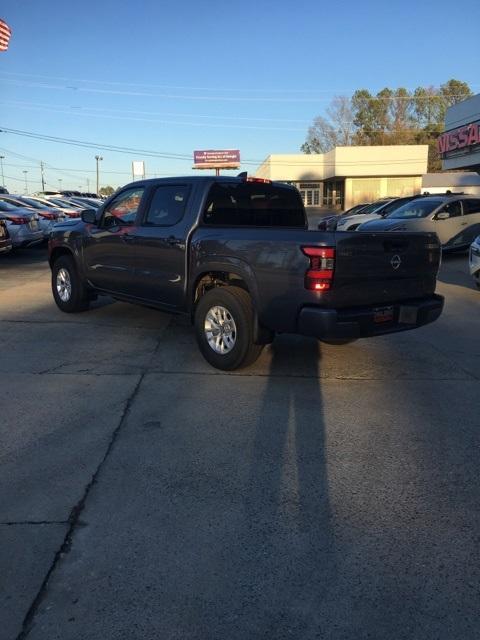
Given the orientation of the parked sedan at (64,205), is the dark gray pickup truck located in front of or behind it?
behind

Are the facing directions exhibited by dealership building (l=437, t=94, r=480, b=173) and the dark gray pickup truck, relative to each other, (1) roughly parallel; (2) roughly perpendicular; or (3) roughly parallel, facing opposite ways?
roughly perpendicular

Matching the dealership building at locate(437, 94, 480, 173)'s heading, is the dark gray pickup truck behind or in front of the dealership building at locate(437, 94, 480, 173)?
in front

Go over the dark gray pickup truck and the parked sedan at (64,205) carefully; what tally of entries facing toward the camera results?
0

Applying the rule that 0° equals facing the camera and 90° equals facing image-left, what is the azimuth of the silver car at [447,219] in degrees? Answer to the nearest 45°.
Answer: approximately 45°

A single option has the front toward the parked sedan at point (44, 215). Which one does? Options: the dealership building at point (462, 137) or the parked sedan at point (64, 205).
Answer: the dealership building

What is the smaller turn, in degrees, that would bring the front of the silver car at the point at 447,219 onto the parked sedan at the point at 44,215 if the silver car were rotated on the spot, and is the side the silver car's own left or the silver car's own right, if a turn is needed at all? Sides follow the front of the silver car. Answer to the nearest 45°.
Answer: approximately 45° to the silver car's own right

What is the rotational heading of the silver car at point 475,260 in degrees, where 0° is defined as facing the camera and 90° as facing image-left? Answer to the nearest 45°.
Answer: approximately 45°

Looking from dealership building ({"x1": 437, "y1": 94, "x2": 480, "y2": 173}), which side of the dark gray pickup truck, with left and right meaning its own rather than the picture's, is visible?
right

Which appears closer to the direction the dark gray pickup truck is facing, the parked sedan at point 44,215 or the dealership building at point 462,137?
the parked sedan
